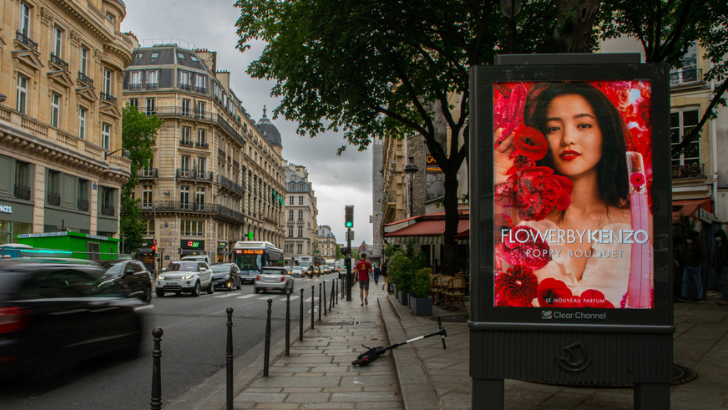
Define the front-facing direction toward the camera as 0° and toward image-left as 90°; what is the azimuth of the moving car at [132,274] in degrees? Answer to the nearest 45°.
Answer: approximately 45°

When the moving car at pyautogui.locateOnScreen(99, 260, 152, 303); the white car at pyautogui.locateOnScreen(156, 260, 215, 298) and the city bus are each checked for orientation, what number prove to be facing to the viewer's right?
0

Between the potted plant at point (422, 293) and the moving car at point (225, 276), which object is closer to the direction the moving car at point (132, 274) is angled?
the potted plant

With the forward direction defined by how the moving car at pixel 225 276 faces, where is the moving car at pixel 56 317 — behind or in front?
in front

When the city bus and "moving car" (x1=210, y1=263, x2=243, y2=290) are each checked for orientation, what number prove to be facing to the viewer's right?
0

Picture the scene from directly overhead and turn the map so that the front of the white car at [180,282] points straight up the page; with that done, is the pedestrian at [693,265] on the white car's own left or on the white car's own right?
on the white car's own left

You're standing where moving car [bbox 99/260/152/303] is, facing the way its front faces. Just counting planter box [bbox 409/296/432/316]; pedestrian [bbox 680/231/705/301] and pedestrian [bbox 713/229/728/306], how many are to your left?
3

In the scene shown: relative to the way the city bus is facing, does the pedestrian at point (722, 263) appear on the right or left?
on its left

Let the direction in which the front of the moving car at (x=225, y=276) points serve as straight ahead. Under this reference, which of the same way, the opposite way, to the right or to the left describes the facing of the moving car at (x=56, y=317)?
the opposite way

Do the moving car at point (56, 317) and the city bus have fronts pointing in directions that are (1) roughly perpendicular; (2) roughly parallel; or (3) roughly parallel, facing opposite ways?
roughly parallel, facing opposite ways

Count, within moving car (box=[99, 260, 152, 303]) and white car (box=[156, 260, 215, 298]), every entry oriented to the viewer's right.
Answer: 0

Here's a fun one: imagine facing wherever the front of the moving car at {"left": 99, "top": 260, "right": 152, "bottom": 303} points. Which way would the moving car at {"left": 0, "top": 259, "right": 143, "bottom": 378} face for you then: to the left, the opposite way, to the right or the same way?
the opposite way

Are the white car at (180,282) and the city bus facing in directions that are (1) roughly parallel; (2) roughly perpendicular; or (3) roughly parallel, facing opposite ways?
roughly parallel

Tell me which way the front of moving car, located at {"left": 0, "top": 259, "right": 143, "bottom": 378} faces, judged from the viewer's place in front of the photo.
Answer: facing away from the viewer and to the right of the viewer

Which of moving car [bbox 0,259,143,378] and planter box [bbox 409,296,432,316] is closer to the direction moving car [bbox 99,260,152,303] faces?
the moving car [bbox 0,259,143,378]

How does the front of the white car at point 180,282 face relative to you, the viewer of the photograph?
facing the viewer and to the left of the viewer

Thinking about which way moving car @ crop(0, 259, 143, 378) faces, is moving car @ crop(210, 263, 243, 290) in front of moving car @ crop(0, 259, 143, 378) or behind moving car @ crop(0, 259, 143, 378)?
in front

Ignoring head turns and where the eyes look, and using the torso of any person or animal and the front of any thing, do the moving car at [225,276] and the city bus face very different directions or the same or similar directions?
same or similar directions
